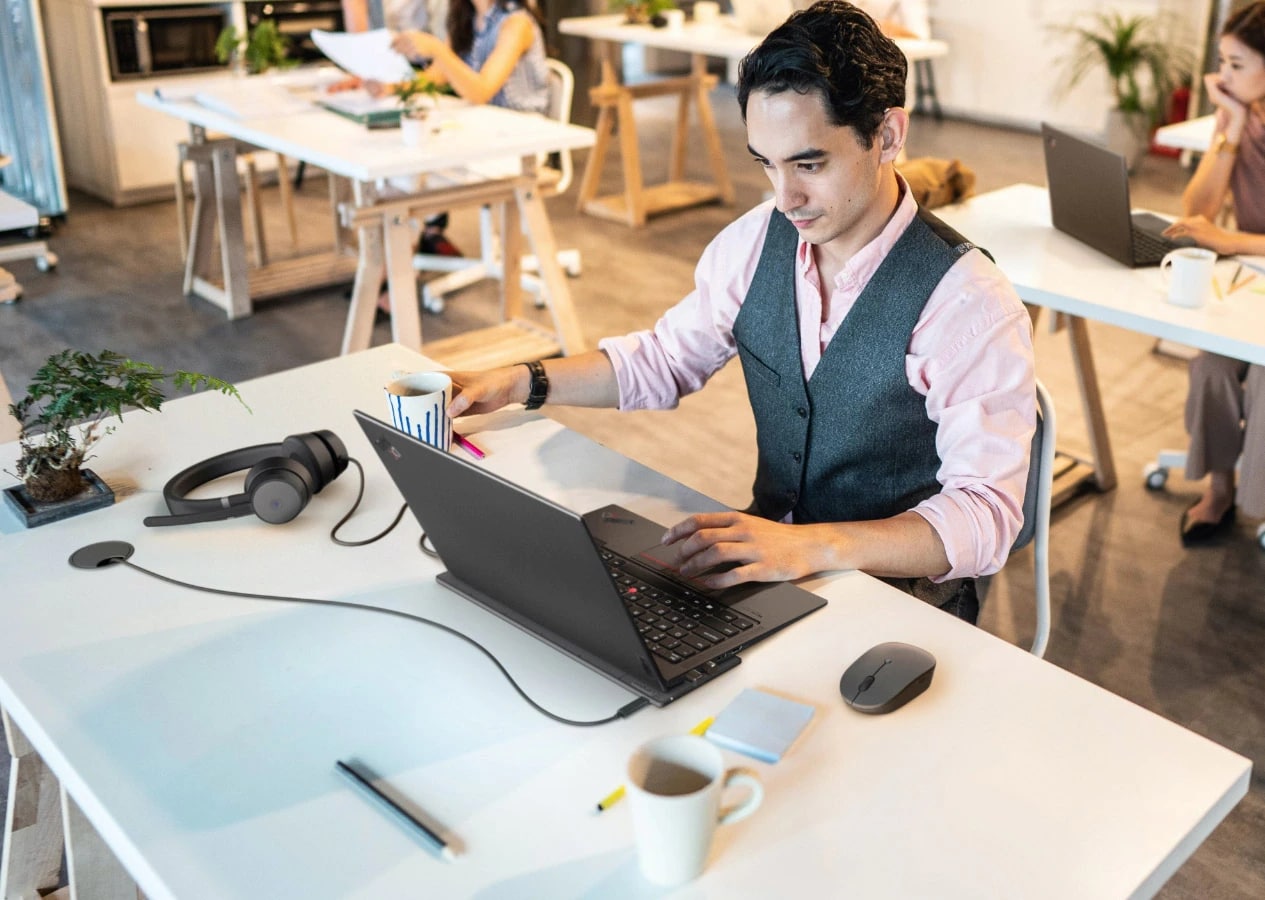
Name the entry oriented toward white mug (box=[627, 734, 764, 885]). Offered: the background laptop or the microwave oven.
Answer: the microwave oven

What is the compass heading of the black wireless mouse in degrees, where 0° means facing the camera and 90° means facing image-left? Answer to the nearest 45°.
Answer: approximately 45°

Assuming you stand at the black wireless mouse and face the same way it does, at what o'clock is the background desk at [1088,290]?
The background desk is roughly at 5 o'clock from the black wireless mouse.

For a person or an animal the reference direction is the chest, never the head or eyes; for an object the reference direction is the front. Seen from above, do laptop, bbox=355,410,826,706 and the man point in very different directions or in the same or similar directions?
very different directions

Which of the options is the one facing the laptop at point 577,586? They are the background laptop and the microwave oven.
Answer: the microwave oven

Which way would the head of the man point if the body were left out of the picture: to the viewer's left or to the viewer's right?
to the viewer's left

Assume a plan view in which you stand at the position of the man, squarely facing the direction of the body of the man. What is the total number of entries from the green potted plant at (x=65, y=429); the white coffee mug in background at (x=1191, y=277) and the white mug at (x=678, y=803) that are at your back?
1

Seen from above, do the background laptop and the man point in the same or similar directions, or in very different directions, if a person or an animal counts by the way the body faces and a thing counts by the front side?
very different directions

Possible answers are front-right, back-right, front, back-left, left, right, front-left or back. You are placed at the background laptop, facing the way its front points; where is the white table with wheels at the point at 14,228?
back-left
